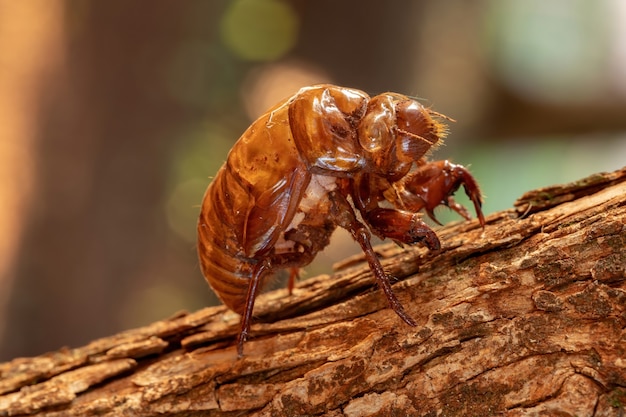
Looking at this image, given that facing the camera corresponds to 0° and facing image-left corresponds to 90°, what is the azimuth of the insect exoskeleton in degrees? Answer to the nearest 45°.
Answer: approximately 270°
